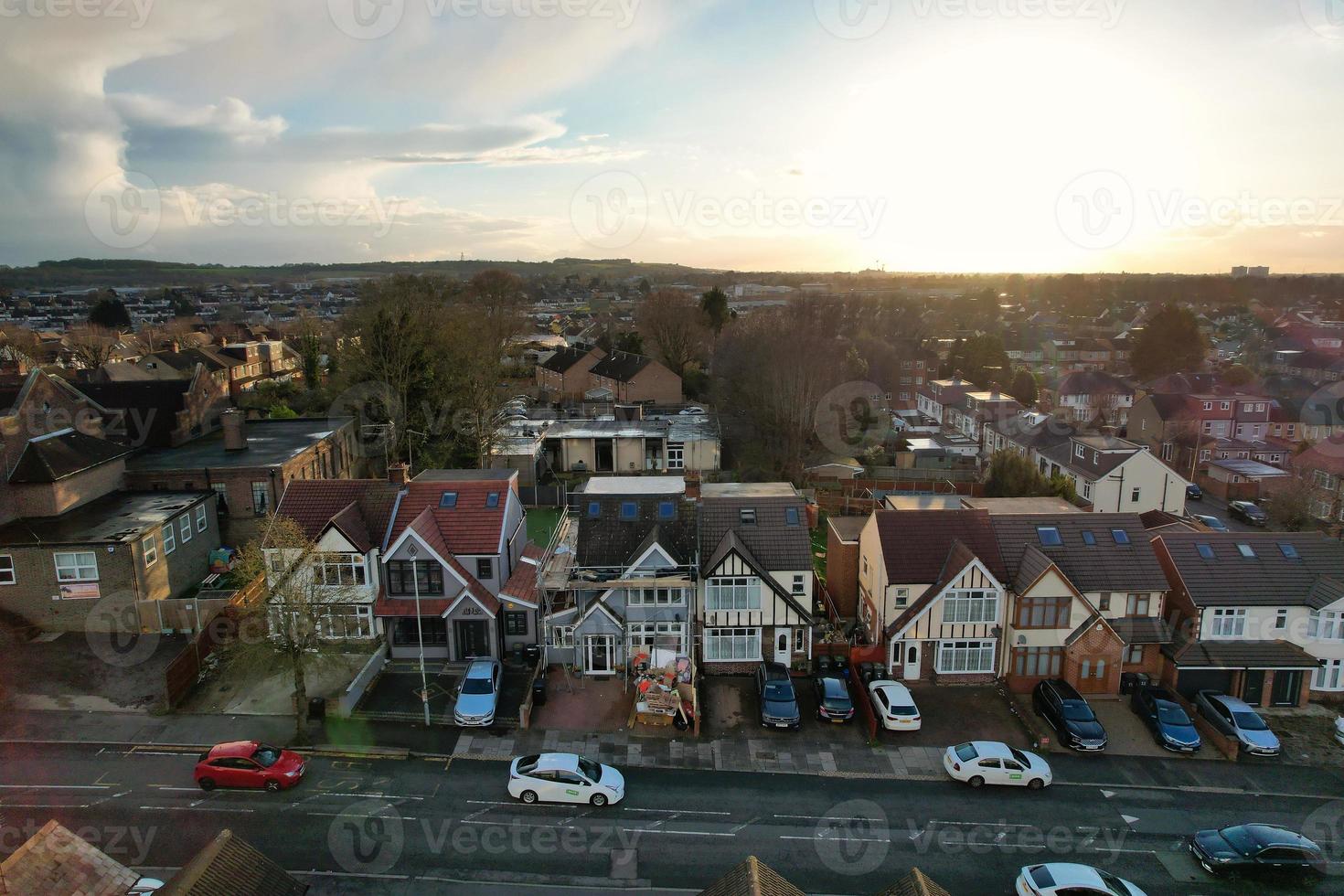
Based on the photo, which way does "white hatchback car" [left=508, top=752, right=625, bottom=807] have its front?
to the viewer's right

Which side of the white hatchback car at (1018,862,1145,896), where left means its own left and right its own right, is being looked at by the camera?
right

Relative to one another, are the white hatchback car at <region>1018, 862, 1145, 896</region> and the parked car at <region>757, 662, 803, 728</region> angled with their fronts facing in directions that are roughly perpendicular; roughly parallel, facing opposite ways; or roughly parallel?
roughly perpendicular

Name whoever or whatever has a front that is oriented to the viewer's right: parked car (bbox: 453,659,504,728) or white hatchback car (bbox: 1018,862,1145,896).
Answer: the white hatchback car

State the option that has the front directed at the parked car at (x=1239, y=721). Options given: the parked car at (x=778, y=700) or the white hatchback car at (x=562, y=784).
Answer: the white hatchback car

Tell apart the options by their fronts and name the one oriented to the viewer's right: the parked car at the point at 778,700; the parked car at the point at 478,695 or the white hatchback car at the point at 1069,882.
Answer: the white hatchback car

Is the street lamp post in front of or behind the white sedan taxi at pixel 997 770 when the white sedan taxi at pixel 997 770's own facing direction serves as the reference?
behind
